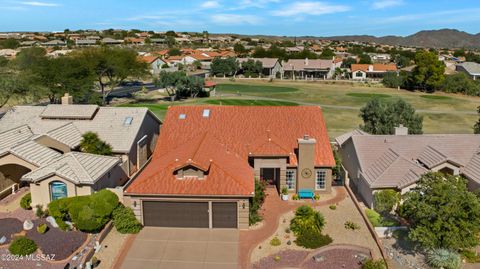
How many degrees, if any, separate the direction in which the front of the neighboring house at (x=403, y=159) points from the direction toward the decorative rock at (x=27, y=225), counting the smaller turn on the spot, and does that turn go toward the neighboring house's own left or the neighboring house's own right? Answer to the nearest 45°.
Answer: approximately 45° to the neighboring house's own right

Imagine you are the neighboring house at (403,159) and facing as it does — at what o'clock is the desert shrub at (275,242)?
The desert shrub is roughly at 1 o'clock from the neighboring house.

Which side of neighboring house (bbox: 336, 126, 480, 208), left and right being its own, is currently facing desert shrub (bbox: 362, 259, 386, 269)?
front

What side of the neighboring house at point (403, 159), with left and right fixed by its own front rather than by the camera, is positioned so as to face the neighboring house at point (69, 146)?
right

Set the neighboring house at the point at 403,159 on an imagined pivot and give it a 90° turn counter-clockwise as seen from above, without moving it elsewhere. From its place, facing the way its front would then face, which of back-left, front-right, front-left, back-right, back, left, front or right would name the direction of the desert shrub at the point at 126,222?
back-right

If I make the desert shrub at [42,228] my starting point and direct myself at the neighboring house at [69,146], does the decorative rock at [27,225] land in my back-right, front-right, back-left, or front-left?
front-left

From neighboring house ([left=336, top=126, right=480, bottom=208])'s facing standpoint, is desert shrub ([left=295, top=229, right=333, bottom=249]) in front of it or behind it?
in front

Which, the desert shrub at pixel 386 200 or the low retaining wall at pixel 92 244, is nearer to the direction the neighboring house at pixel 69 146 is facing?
the low retaining wall

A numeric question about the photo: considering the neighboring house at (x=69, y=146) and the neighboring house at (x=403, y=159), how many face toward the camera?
2

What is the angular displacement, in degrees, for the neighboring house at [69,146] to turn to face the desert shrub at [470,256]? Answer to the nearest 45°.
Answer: approximately 45° to its left

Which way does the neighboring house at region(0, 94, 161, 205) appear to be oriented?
toward the camera

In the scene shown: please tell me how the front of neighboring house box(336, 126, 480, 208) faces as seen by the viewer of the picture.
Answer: facing the viewer
